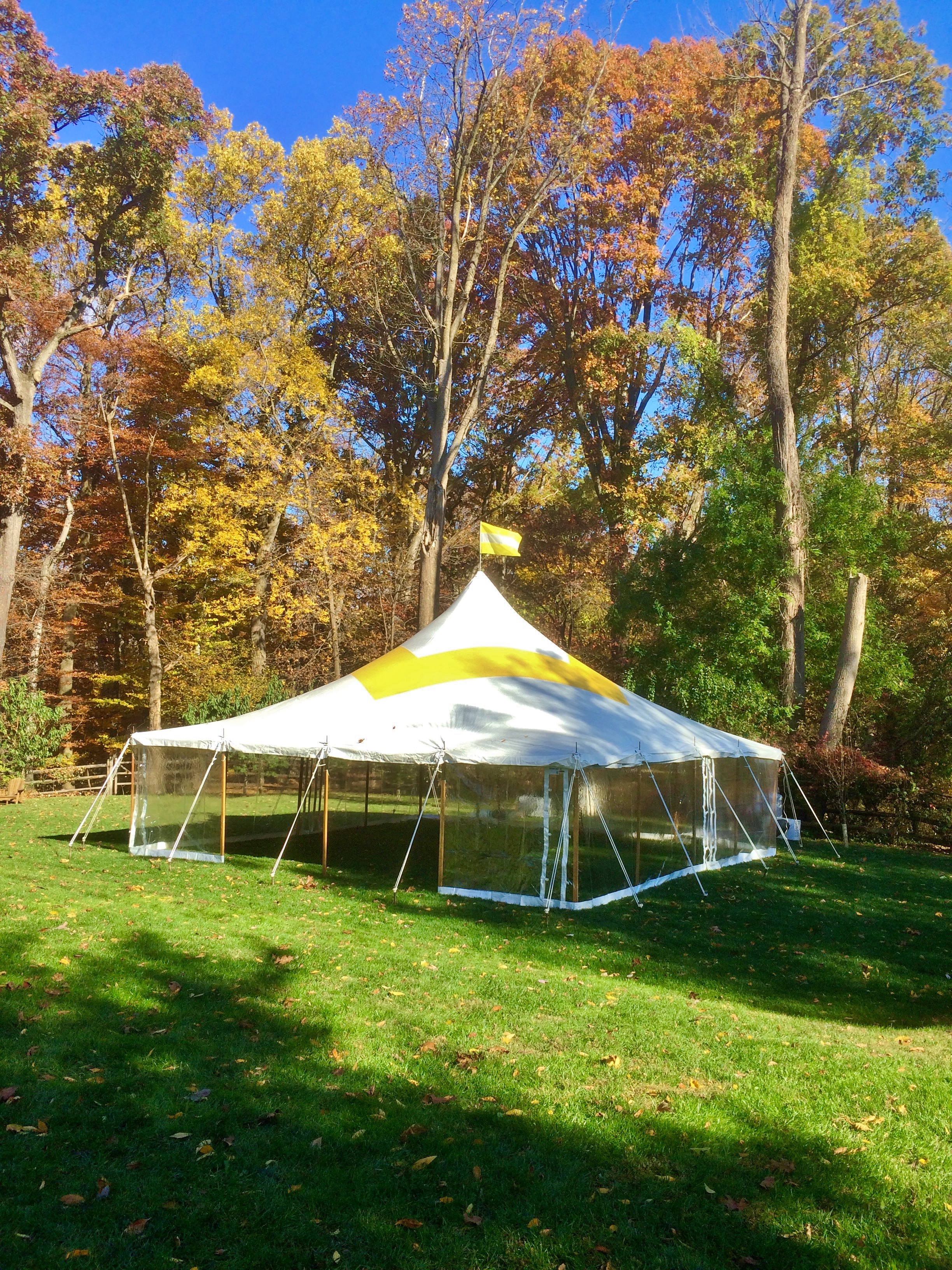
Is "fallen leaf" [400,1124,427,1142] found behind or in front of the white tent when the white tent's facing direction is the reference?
in front
